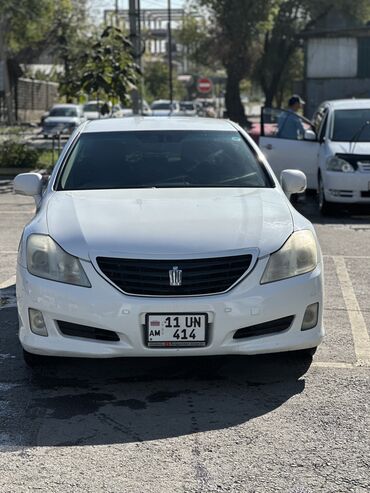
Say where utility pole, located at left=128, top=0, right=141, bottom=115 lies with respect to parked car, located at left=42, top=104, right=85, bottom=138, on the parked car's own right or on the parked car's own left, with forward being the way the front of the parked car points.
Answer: on the parked car's own left

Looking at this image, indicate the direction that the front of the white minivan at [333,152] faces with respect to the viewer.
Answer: facing the viewer

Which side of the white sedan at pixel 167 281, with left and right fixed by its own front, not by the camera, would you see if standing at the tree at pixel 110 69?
back

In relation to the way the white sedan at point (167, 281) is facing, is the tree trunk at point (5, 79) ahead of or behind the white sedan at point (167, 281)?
behind

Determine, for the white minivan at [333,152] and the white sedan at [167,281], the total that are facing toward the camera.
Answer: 2

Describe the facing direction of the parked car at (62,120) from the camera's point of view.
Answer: facing the viewer and to the left of the viewer

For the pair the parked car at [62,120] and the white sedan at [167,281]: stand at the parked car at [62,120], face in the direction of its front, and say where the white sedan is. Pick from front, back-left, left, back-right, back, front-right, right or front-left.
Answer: front-left

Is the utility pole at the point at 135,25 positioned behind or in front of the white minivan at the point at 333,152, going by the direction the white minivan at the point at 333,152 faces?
behind

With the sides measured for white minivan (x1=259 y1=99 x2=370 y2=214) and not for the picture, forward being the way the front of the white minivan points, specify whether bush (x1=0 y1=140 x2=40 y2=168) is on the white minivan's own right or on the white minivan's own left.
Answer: on the white minivan's own right

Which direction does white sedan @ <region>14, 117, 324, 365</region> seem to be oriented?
toward the camera

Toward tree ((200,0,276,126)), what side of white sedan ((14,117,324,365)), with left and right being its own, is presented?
back

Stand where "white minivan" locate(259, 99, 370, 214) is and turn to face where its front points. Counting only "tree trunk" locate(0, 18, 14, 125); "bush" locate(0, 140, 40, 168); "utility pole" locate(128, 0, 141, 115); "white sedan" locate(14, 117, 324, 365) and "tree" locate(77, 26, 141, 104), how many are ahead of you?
1

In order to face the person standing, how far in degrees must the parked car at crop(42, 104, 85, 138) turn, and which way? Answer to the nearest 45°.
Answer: approximately 45° to its left

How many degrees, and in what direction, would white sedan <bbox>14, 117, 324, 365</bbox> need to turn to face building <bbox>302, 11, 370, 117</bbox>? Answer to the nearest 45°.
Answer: approximately 180°
